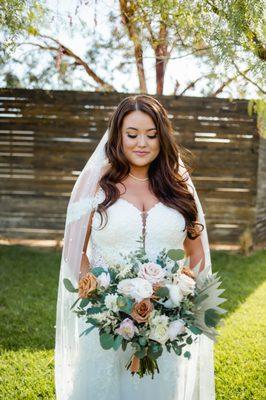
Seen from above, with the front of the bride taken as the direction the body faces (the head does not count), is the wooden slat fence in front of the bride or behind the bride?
behind

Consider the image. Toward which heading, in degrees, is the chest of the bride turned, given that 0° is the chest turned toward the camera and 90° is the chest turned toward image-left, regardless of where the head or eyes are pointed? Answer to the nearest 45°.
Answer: approximately 0°
